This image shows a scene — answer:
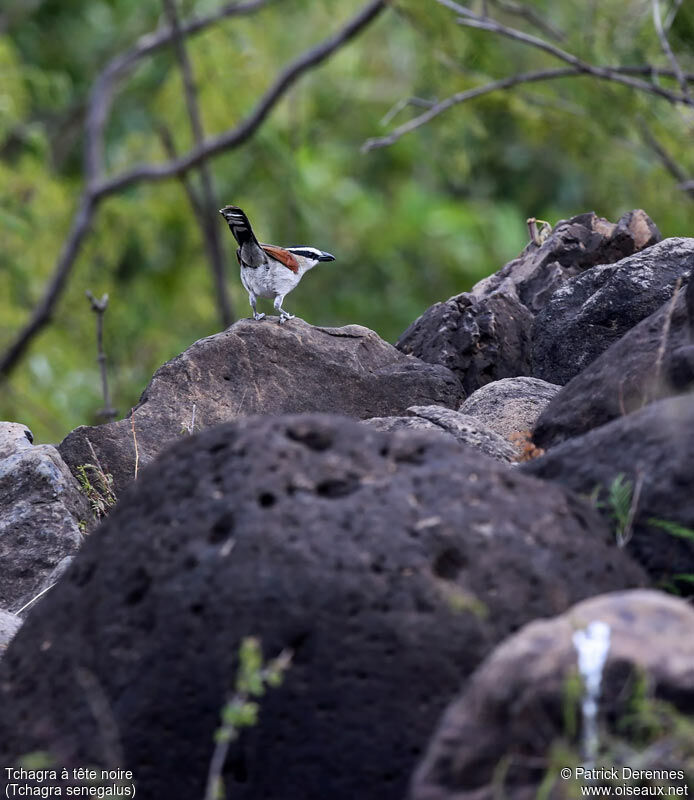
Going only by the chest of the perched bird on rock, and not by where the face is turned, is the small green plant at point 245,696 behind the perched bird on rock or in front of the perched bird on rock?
behind

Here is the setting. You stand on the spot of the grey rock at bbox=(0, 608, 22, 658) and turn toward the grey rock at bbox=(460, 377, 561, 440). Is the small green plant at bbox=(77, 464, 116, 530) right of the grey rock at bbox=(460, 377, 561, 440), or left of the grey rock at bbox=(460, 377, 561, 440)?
left

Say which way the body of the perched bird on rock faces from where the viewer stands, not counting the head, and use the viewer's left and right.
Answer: facing away from the viewer and to the right of the viewer

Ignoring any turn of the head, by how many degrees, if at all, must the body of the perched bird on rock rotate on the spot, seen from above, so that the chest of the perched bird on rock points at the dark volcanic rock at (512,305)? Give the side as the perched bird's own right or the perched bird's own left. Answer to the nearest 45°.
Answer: approximately 45° to the perched bird's own right

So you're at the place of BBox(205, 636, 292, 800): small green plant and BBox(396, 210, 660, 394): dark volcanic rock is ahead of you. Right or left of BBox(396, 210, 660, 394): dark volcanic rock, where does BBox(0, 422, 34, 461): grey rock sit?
left

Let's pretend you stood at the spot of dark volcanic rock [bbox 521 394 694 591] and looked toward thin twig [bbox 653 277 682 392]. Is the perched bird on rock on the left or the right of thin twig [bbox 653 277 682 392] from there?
left

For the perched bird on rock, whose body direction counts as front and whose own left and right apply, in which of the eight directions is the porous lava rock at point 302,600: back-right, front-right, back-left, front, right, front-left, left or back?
back-right

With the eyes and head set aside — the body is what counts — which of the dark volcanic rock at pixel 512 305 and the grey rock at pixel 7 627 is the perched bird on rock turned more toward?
the dark volcanic rock

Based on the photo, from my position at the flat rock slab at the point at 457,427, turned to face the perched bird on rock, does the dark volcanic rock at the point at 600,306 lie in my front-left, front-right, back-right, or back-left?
front-right

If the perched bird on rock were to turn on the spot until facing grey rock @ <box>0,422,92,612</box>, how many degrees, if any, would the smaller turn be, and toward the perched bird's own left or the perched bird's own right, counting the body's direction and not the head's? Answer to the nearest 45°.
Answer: approximately 180°

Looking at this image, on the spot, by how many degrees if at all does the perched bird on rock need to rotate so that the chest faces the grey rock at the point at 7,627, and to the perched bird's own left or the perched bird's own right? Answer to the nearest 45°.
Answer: approximately 180°
